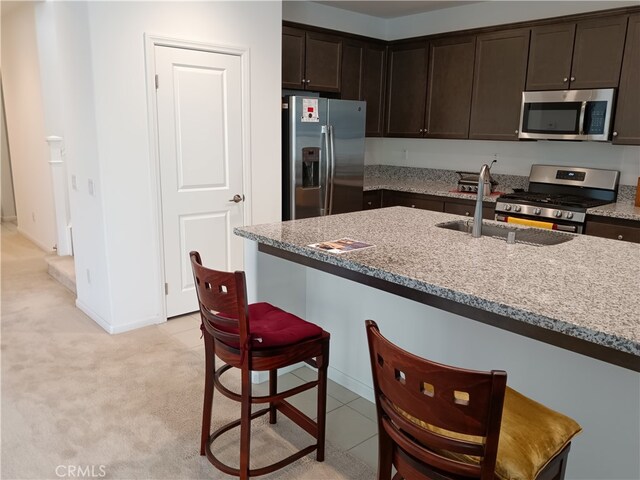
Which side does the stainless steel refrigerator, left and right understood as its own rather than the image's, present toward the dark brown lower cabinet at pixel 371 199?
left

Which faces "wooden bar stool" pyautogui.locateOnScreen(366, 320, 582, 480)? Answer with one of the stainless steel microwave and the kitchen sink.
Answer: the stainless steel microwave

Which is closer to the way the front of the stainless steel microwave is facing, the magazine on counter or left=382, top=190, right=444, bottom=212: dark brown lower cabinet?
the magazine on counter

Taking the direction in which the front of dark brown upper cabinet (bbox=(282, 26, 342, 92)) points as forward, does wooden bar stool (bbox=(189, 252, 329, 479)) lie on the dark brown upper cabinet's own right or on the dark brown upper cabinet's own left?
on the dark brown upper cabinet's own right

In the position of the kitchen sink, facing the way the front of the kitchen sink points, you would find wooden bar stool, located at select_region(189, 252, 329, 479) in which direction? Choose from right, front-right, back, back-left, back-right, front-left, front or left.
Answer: back

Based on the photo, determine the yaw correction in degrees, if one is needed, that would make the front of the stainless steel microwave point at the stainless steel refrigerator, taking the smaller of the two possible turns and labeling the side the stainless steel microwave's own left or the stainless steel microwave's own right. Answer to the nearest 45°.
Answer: approximately 90° to the stainless steel microwave's own right

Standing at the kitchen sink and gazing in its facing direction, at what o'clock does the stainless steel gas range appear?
The stainless steel gas range is roughly at 11 o'clock from the kitchen sink.

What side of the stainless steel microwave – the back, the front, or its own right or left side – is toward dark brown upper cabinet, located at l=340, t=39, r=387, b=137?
right

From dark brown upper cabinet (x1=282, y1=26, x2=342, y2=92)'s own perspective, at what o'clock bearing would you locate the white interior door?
The white interior door is roughly at 3 o'clock from the dark brown upper cabinet.

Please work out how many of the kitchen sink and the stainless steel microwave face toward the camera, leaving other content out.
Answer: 1

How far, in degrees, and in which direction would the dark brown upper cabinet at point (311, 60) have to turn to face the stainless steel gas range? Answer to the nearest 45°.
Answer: approximately 45° to its left

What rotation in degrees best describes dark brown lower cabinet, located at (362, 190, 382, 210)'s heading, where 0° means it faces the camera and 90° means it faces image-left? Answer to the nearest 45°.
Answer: approximately 315°

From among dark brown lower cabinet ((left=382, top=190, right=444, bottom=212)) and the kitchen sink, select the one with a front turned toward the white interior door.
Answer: the dark brown lower cabinet
